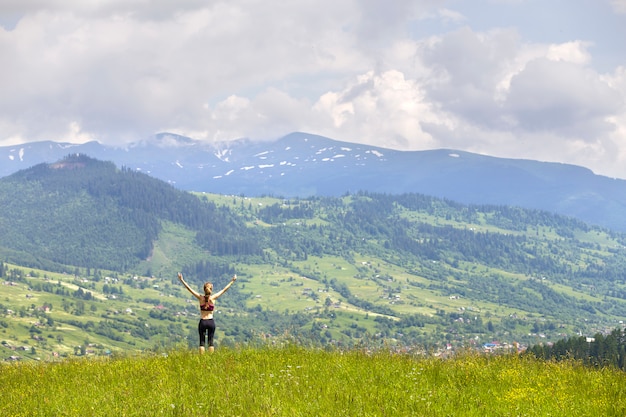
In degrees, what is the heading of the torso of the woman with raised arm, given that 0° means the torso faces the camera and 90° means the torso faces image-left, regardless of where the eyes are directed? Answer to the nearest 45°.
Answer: approximately 180°
